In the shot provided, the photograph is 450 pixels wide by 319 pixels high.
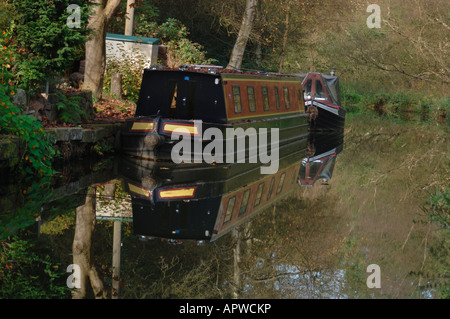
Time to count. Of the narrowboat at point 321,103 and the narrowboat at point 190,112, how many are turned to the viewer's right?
0

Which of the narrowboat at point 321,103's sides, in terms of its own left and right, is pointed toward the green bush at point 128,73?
front

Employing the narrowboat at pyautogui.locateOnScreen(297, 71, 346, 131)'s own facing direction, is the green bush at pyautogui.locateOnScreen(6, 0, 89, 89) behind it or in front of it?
in front

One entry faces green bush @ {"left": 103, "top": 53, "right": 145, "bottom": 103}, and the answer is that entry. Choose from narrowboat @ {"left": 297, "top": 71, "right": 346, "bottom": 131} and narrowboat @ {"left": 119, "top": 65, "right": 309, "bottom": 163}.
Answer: narrowboat @ {"left": 297, "top": 71, "right": 346, "bottom": 131}

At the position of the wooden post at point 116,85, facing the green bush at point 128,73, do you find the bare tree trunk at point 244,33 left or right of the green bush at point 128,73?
right

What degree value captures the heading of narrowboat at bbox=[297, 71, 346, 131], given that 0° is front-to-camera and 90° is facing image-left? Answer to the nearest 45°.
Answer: approximately 45°
